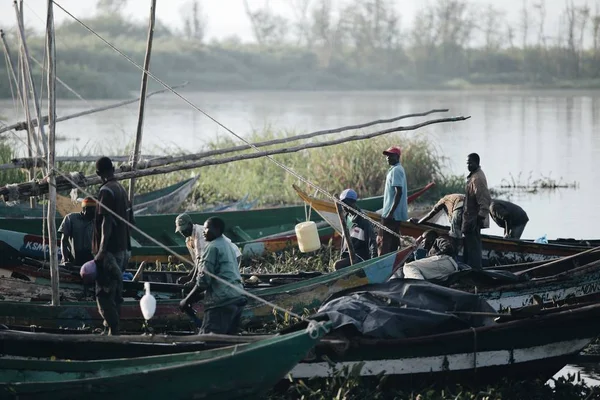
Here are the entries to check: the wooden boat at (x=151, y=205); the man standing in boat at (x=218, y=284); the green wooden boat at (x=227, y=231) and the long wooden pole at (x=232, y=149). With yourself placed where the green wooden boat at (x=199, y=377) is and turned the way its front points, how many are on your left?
4

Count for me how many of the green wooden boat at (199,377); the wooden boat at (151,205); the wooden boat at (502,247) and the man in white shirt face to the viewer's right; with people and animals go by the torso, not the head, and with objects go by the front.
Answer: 2

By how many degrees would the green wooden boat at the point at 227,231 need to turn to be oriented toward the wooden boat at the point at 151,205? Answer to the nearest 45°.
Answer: approximately 135° to its left

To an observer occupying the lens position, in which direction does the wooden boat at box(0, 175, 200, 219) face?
facing to the right of the viewer

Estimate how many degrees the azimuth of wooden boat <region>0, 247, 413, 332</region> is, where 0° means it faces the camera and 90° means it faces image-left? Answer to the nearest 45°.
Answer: approximately 270°

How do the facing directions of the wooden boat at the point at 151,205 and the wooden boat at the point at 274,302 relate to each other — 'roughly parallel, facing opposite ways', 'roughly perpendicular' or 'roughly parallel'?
roughly parallel

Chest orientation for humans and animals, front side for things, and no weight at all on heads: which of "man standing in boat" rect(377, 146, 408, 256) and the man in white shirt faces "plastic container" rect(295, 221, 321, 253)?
the man standing in boat

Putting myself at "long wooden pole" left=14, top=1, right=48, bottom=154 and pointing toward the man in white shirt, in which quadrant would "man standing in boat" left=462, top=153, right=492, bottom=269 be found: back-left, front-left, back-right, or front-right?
front-left

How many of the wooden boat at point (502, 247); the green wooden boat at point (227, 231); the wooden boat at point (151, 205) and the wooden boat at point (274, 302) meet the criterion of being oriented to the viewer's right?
3

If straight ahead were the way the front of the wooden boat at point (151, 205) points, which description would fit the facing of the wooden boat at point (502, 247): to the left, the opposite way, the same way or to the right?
the opposite way

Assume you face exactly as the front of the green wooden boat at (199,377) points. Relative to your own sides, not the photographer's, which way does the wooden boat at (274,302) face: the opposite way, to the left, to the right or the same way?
the same way

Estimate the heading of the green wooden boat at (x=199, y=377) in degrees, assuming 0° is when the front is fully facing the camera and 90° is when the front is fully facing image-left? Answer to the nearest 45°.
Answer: approximately 270°

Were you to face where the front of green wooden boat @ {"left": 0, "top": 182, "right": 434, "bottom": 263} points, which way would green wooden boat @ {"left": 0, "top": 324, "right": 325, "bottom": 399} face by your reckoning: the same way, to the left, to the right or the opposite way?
the same way

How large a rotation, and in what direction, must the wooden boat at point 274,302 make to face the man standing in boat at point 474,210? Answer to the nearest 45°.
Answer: approximately 45° to its left

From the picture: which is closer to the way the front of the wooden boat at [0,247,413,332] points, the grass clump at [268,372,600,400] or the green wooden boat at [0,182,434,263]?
the grass clump
